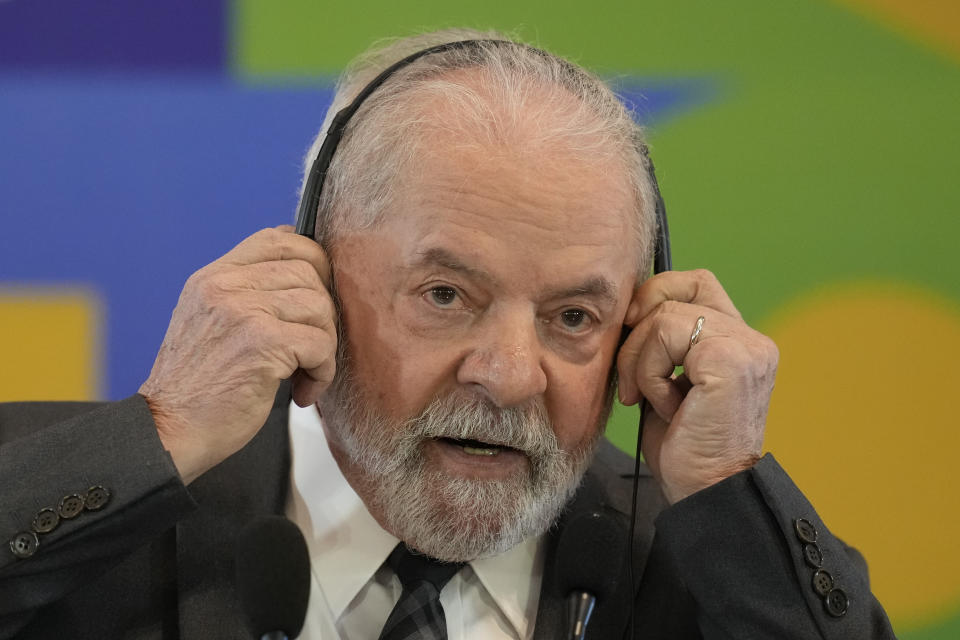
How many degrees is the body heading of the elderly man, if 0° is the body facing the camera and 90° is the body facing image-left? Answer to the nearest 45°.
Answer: approximately 0°
